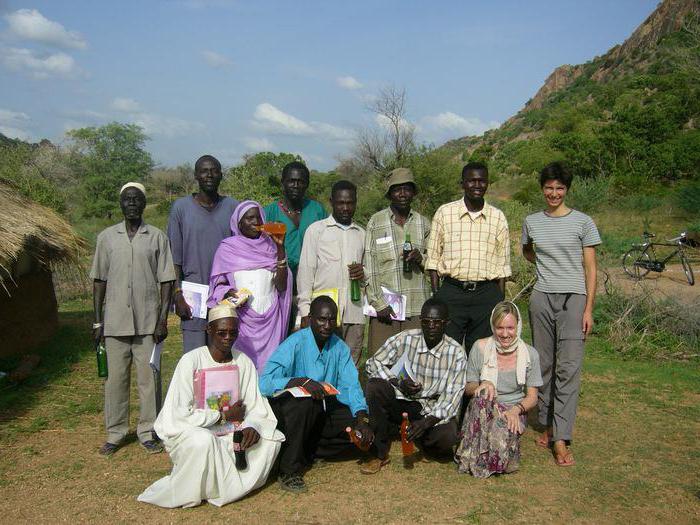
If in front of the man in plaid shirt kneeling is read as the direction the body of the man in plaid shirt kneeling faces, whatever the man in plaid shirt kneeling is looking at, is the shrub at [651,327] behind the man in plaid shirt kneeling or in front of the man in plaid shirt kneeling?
behind

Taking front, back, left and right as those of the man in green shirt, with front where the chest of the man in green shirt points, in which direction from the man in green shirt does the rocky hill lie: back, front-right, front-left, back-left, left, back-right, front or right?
back-left

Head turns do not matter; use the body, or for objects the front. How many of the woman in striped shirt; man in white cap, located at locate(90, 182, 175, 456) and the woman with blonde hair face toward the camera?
3

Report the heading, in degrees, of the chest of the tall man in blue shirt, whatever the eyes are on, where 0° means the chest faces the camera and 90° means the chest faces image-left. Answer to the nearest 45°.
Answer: approximately 0°
